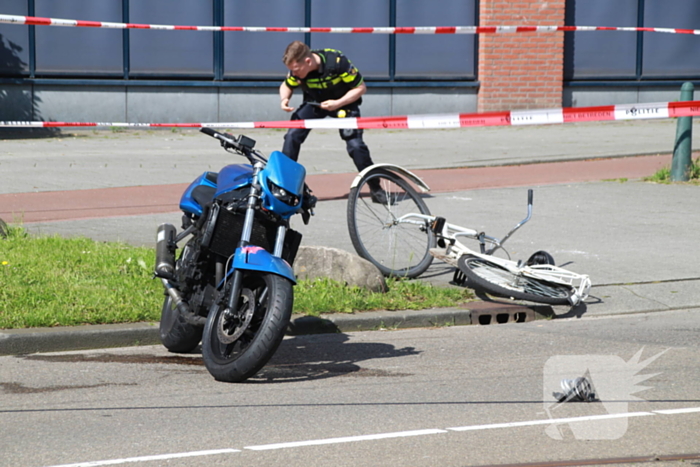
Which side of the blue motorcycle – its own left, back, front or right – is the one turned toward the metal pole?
left

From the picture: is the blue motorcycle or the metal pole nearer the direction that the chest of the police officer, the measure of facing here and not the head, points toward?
the blue motorcycle

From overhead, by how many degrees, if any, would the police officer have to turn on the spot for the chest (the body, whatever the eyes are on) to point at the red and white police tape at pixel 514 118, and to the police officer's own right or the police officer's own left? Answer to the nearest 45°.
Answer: approximately 135° to the police officer's own left

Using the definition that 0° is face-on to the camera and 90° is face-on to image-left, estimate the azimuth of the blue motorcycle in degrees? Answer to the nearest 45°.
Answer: approximately 315°

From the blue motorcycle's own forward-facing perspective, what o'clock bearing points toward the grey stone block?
The grey stone block is roughly at 8 o'clock from the blue motorcycle.

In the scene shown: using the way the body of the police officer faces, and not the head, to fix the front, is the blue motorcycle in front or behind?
in front

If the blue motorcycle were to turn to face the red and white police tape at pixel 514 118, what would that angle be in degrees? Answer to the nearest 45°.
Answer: approximately 90° to its left

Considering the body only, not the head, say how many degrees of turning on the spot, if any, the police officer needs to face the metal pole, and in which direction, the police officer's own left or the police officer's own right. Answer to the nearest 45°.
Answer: approximately 180°

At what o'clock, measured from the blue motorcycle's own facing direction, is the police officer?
The police officer is roughly at 8 o'clock from the blue motorcycle.

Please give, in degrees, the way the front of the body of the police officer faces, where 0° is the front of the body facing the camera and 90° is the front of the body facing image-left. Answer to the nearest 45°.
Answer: approximately 45°
